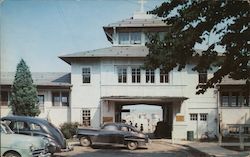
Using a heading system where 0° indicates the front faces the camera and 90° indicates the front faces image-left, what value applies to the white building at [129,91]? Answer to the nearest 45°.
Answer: approximately 0°

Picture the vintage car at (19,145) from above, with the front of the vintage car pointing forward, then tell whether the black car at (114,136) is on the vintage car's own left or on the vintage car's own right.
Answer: on the vintage car's own left

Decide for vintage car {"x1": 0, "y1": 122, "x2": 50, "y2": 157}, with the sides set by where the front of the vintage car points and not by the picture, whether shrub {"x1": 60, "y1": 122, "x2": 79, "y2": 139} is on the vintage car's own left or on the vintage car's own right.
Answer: on the vintage car's own left

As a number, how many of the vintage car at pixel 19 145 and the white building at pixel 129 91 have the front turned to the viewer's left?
0

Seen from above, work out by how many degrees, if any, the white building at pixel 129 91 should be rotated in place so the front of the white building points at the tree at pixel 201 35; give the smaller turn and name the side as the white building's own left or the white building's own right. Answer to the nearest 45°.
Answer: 0° — it already faces it

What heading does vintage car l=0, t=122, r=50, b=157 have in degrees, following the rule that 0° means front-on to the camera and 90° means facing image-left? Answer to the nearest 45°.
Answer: approximately 315°

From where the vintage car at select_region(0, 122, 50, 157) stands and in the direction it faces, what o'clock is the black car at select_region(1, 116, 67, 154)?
The black car is roughly at 8 o'clock from the vintage car.

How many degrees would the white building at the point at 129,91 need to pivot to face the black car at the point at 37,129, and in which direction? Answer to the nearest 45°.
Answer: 0° — it already faces it

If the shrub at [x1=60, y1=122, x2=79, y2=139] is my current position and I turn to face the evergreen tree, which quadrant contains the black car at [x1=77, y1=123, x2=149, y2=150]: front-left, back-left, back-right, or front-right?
back-left

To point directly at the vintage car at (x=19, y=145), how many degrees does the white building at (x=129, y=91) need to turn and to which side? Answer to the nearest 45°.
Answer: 0° — it already faces it

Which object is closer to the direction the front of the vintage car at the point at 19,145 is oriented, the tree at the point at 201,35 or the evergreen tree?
the tree

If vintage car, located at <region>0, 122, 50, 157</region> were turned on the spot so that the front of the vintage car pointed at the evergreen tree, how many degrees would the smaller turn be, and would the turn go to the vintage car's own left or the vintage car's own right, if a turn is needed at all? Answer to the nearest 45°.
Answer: approximately 135° to the vintage car's own left
